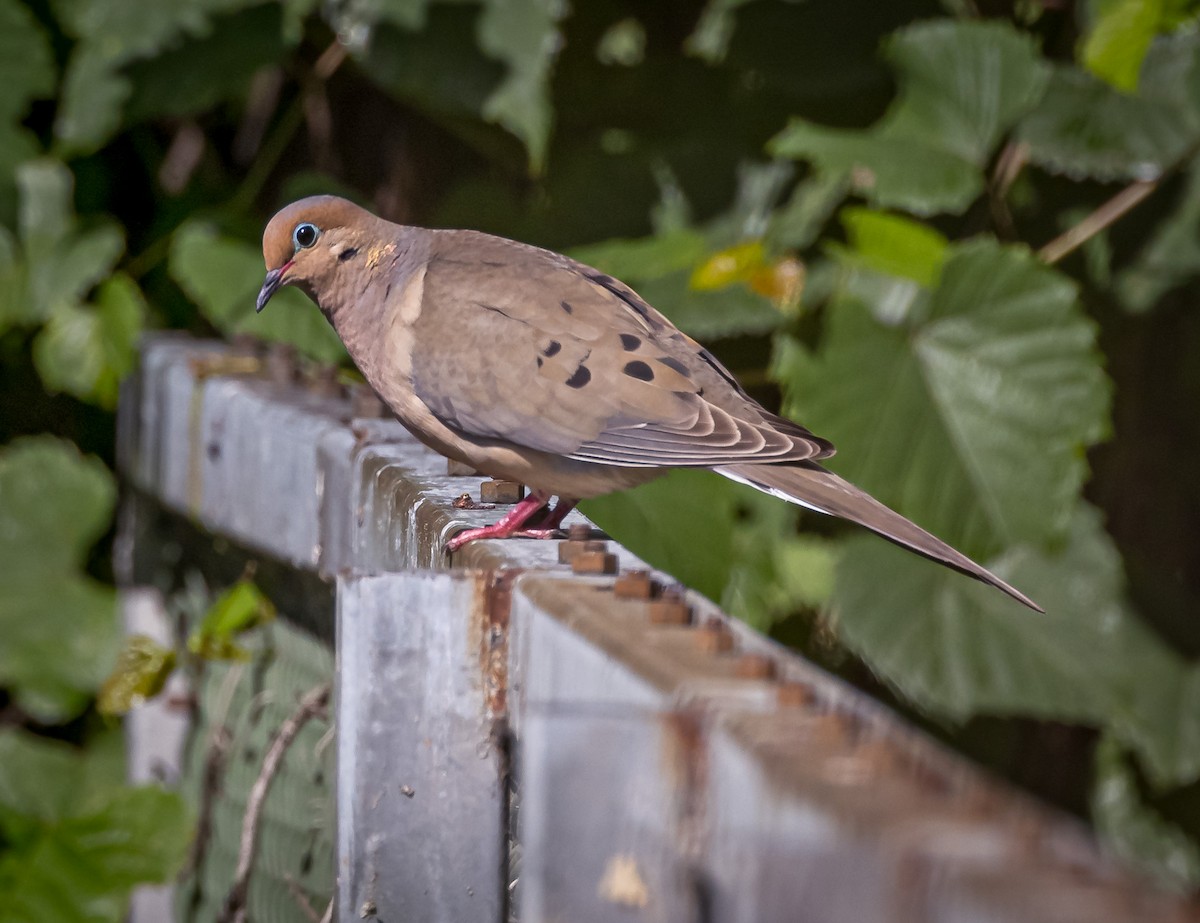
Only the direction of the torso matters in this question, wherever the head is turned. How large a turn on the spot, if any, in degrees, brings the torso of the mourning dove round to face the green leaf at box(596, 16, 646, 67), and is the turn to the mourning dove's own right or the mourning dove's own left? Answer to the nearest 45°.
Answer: approximately 90° to the mourning dove's own right

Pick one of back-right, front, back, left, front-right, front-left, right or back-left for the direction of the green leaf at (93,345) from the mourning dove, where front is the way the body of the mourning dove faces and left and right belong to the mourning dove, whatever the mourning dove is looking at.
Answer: front-right

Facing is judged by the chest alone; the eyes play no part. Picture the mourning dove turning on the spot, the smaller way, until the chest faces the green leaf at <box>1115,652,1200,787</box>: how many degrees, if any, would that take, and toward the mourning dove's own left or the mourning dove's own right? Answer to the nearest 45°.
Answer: approximately 135° to the mourning dove's own right

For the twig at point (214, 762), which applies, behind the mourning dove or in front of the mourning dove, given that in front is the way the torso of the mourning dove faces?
in front

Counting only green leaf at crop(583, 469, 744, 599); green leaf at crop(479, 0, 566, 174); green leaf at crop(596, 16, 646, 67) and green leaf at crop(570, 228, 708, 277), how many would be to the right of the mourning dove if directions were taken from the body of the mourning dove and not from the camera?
4

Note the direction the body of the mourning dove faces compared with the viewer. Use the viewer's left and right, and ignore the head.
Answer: facing to the left of the viewer

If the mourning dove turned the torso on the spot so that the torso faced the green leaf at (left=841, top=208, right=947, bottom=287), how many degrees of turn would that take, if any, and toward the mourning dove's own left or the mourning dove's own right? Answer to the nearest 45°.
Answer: approximately 135° to the mourning dove's own right
